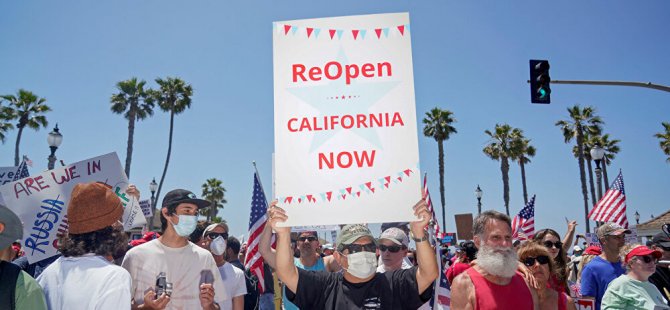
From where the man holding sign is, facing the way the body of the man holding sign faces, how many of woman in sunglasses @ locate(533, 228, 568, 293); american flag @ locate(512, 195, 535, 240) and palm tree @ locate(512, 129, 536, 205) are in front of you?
0

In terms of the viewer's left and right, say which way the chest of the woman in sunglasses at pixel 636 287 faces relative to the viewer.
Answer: facing the viewer and to the right of the viewer

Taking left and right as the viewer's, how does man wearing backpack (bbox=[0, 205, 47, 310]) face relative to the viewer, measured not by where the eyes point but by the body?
facing away from the viewer and to the right of the viewer

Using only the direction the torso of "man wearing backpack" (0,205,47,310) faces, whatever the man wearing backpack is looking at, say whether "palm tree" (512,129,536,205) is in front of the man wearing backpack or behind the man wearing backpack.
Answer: in front

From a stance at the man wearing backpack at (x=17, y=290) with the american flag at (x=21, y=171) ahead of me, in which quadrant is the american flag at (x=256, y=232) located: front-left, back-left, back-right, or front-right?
front-right

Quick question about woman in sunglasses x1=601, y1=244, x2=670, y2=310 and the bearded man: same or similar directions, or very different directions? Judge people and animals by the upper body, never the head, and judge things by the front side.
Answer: same or similar directions

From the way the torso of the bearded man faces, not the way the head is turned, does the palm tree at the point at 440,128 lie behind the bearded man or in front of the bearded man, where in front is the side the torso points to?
behind

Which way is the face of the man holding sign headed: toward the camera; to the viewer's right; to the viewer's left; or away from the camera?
toward the camera

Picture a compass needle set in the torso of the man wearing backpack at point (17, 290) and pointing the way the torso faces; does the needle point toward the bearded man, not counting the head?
no

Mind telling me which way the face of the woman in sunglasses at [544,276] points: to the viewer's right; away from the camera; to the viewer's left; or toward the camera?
toward the camera

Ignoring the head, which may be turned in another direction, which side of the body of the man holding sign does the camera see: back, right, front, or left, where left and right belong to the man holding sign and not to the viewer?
front

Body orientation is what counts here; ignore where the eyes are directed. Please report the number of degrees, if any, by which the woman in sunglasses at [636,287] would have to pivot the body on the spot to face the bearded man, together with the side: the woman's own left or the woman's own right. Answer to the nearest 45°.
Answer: approximately 90° to the woman's own right

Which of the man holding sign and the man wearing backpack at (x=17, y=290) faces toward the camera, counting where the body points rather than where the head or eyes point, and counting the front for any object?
the man holding sign

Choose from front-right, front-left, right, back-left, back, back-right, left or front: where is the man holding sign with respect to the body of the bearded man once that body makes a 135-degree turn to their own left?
back-left

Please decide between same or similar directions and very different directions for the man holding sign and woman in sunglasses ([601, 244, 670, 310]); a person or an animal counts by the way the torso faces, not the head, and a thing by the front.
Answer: same or similar directions
